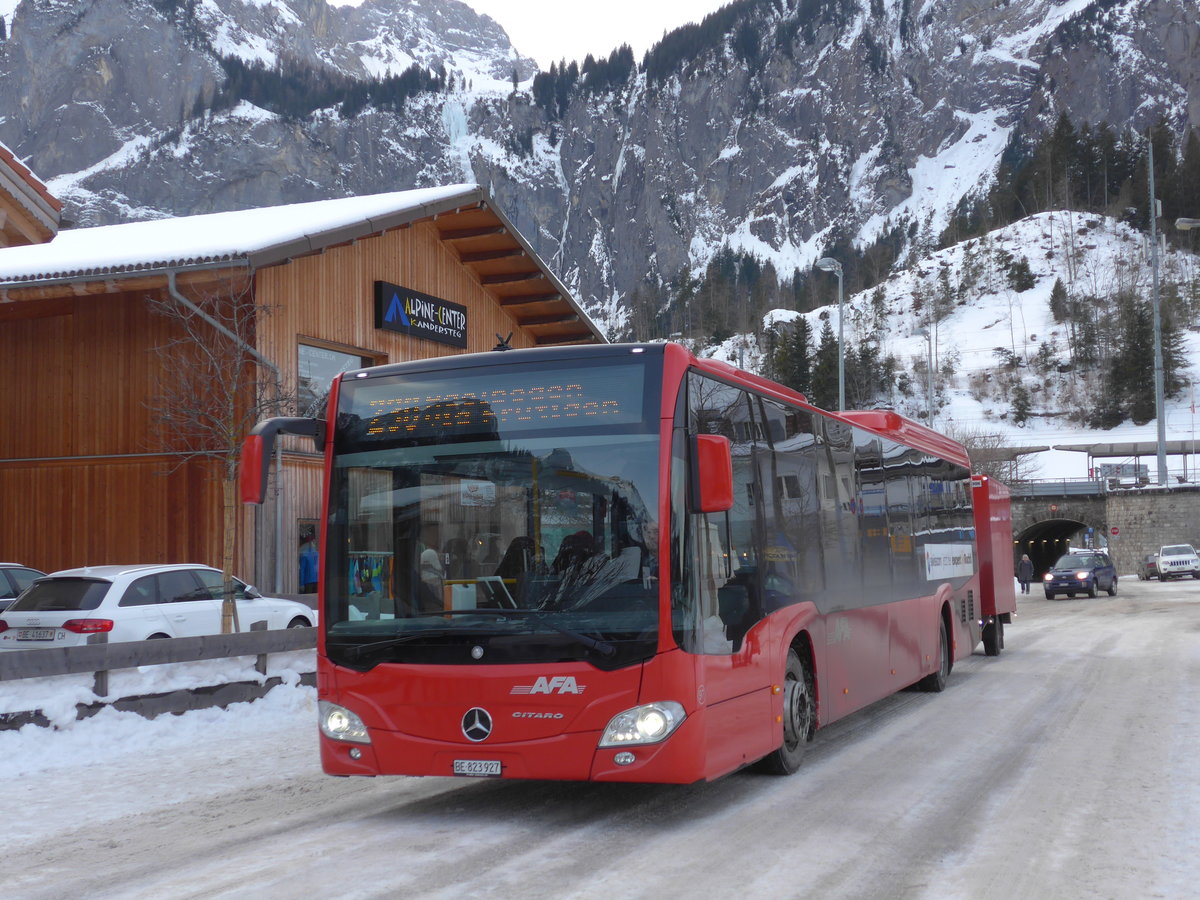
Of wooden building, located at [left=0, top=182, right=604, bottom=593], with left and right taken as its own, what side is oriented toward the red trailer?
front

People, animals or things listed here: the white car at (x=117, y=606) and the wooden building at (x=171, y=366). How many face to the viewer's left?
0

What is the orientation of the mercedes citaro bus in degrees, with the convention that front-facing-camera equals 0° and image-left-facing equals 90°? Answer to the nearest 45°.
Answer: approximately 45°

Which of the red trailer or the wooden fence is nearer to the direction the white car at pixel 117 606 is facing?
the red trailer

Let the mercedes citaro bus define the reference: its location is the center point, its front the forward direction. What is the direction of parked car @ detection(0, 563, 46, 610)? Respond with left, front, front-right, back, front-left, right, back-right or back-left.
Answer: right

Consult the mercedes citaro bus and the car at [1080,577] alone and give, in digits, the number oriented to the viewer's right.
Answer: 0

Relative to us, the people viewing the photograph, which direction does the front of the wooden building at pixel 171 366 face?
facing the viewer and to the right of the viewer

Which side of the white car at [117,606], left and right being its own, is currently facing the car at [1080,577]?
front

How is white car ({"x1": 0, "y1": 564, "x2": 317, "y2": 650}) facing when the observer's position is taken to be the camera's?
facing away from the viewer and to the right of the viewer

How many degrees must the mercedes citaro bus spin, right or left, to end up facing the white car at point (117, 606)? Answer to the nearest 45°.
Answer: approximately 90° to its right

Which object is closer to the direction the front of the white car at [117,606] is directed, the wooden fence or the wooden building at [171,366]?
the wooden building

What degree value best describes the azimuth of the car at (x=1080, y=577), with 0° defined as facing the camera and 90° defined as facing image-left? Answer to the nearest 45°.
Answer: approximately 45°
